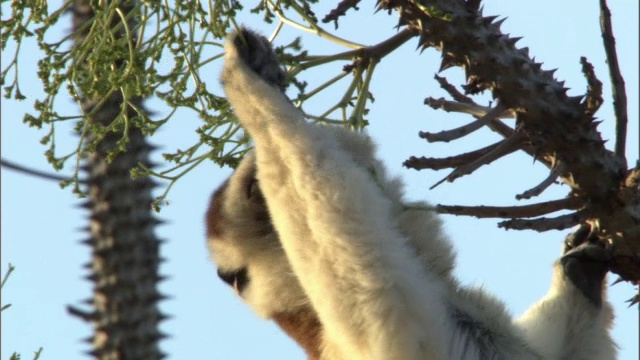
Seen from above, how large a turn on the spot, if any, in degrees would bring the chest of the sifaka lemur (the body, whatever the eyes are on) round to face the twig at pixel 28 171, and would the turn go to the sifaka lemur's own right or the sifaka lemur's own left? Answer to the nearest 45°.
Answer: approximately 45° to the sifaka lemur's own right

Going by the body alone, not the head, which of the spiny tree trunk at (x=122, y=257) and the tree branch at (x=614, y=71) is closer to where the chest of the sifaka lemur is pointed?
the spiny tree trunk

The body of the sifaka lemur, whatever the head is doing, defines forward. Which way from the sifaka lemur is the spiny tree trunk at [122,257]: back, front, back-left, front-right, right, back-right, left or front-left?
front-right

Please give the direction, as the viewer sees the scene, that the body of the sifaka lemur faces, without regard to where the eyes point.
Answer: to the viewer's left
